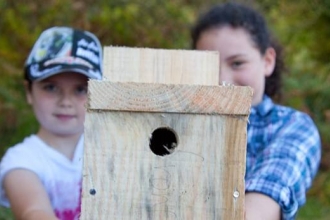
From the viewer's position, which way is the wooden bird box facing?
facing the viewer
